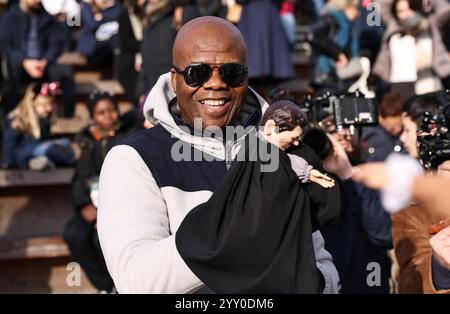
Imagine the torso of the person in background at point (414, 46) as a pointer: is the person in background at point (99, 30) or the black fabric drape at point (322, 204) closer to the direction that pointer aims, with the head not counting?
the black fabric drape

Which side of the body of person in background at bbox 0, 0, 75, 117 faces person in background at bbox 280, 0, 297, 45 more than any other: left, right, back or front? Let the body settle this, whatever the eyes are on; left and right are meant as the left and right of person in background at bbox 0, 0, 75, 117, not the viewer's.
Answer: left

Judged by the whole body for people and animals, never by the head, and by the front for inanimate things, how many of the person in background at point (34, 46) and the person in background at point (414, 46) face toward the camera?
2

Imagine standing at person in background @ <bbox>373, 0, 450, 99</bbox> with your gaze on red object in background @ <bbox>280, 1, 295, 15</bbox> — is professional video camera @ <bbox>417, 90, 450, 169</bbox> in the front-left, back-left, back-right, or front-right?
back-left
